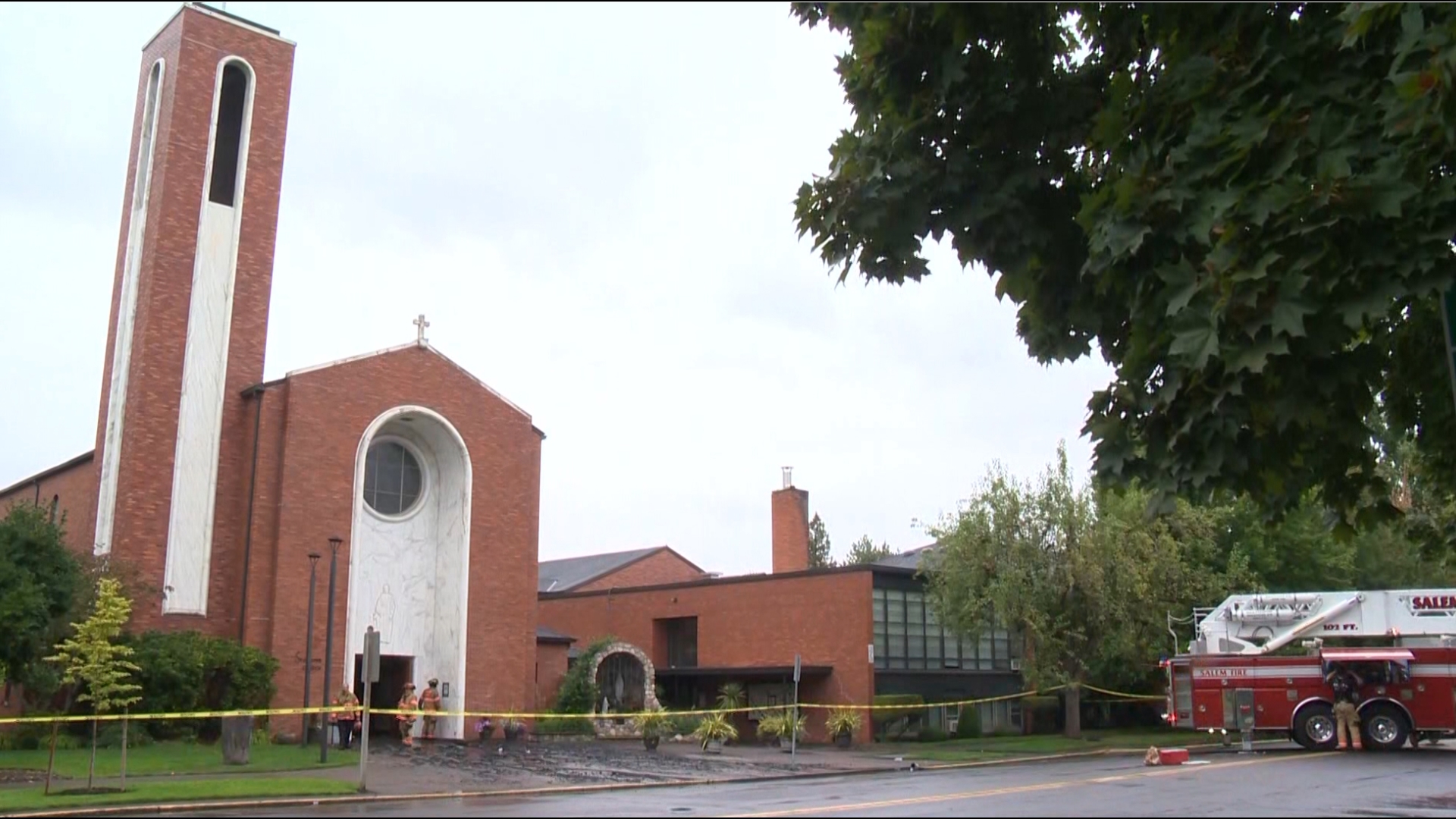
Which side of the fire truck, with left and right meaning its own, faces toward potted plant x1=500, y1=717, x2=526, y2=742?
back

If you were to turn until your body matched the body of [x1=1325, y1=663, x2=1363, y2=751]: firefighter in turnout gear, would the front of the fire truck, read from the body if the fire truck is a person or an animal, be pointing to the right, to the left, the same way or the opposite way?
to the right
